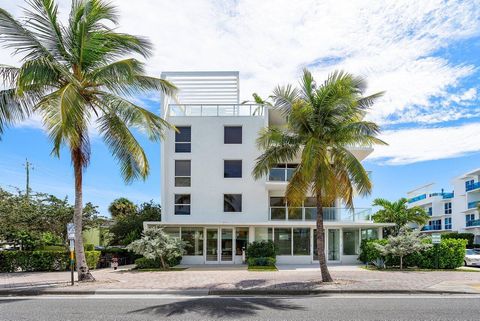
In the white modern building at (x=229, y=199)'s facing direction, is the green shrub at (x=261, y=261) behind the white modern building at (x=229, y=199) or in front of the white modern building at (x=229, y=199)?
in front

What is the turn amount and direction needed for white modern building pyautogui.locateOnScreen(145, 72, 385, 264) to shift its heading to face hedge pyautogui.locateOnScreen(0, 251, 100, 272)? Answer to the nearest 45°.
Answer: approximately 45° to its right

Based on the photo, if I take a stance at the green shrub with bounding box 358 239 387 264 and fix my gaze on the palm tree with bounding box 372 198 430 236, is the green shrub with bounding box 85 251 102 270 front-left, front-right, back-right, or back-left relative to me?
back-left

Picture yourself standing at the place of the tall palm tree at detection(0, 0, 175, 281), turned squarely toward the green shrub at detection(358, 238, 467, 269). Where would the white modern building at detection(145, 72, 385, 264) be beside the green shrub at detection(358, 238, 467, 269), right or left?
left

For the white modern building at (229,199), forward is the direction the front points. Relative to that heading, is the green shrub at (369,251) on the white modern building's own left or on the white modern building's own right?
on the white modern building's own left

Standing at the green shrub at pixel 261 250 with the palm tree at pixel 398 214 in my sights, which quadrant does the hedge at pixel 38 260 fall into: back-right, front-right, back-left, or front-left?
back-left

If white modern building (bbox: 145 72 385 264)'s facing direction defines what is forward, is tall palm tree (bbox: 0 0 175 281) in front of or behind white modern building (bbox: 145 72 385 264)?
in front

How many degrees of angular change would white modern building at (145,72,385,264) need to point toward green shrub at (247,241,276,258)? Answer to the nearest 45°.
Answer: approximately 45° to its left

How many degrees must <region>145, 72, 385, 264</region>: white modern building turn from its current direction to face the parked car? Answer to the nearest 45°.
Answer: approximately 90° to its left

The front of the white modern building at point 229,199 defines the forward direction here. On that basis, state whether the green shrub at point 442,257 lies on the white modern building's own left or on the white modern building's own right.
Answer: on the white modern building's own left

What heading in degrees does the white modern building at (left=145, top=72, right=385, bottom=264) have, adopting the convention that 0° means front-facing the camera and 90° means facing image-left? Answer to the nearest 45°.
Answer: approximately 0°
